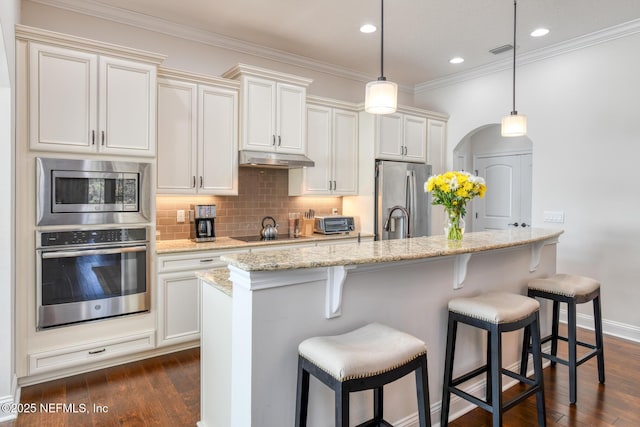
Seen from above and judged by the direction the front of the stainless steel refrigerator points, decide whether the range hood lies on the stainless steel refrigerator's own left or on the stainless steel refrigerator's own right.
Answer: on the stainless steel refrigerator's own right

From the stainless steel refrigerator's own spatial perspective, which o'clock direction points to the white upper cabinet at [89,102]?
The white upper cabinet is roughly at 3 o'clock from the stainless steel refrigerator.

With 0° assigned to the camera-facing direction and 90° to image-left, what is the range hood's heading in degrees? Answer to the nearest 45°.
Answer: approximately 315°

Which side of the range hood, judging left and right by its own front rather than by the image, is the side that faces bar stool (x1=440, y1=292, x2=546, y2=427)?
front

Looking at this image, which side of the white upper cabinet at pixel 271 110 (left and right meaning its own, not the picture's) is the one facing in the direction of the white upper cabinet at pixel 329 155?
left

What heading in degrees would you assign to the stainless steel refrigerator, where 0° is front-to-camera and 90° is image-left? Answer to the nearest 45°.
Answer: approximately 315°

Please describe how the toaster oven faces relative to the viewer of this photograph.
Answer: facing the viewer and to the right of the viewer
